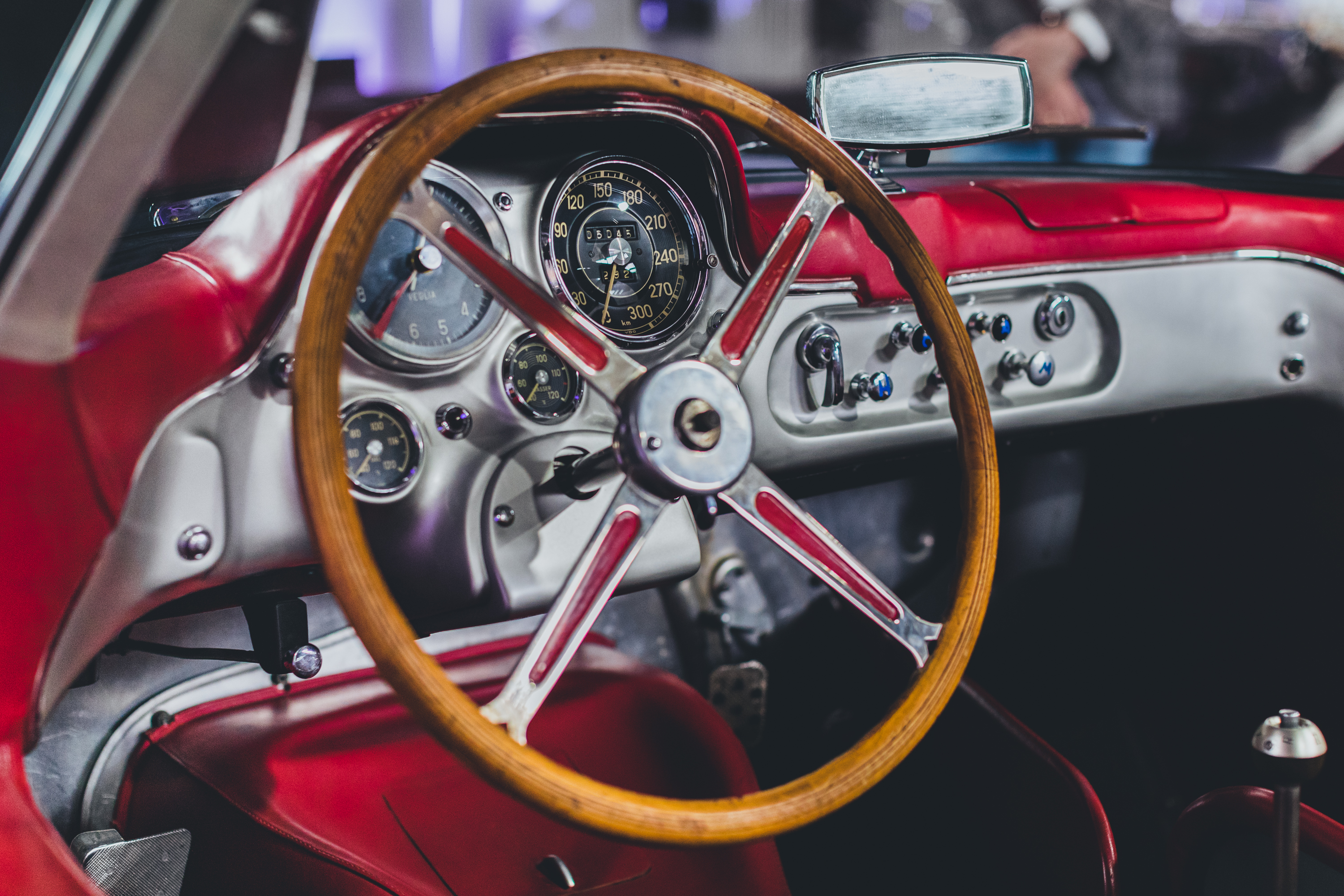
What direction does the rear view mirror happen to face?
toward the camera
